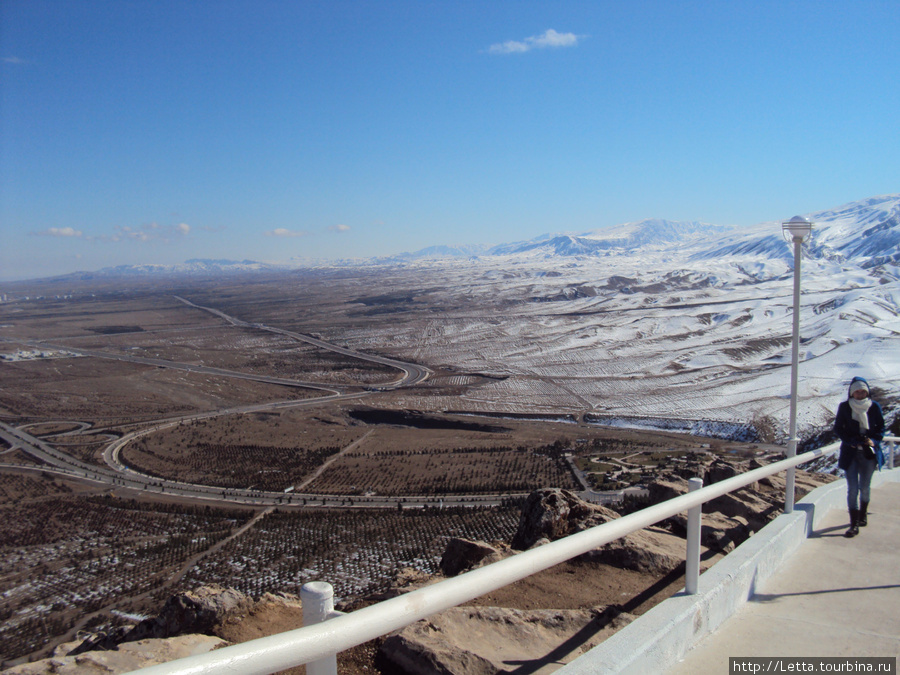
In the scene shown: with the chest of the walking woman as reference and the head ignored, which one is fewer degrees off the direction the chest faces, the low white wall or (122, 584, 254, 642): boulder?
the low white wall

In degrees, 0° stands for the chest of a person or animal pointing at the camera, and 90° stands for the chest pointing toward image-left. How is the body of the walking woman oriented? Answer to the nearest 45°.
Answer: approximately 0°

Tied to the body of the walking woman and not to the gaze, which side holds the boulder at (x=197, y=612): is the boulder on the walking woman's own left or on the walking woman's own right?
on the walking woman's own right

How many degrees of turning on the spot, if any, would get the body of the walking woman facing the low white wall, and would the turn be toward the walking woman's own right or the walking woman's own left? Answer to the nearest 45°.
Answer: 0° — they already face it

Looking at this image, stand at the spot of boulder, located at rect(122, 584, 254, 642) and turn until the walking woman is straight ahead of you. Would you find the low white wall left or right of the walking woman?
right

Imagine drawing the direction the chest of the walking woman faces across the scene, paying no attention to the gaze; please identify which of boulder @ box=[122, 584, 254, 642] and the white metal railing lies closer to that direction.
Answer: the white metal railing

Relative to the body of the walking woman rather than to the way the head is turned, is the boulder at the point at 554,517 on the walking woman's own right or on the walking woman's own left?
on the walking woman's own right

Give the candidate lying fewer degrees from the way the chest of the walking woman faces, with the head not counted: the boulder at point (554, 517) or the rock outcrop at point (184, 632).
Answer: the rock outcrop
